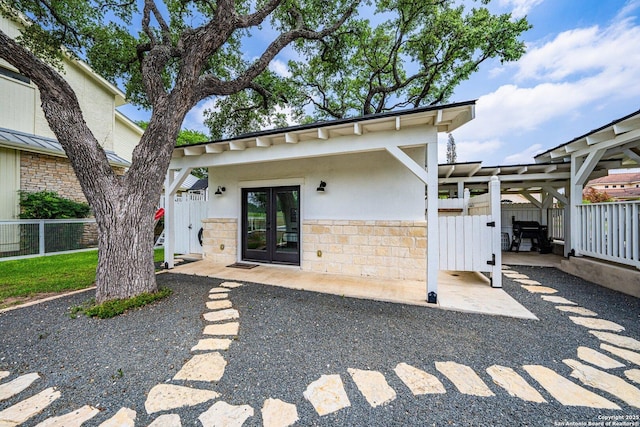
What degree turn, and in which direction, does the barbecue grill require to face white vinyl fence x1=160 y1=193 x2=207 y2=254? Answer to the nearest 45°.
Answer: approximately 45° to its right

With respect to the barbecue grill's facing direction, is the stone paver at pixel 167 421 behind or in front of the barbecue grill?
in front

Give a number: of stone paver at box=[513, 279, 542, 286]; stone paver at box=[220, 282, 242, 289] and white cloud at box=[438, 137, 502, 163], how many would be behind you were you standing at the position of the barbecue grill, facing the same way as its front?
1

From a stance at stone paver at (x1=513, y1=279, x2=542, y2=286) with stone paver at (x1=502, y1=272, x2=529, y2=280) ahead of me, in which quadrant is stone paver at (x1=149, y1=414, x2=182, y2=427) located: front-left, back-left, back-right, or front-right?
back-left

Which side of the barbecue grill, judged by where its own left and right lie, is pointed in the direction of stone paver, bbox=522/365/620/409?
front

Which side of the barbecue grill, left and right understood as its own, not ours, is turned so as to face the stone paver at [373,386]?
front

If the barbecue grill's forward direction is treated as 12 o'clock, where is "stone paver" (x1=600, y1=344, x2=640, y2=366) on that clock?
The stone paver is roughly at 12 o'clock from the barbecue grill.

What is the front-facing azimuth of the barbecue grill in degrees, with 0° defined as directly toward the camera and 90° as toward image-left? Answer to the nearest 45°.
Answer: approximately 0°

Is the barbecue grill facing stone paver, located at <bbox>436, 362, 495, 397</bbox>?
yes

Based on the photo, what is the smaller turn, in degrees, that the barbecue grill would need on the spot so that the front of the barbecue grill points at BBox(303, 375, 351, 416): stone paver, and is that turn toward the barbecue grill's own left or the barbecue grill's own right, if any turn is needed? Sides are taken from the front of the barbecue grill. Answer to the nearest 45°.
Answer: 0° — it already faces it

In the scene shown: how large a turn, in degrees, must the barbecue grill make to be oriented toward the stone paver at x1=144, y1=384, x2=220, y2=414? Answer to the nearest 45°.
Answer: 0° — it already faces it

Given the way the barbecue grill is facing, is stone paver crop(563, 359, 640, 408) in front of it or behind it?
in front

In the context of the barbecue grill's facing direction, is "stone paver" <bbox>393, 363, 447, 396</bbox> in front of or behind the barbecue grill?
in front
